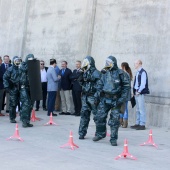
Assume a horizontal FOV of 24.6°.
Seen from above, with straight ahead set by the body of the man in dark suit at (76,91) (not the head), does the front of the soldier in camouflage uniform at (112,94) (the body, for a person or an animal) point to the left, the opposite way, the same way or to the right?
the same way

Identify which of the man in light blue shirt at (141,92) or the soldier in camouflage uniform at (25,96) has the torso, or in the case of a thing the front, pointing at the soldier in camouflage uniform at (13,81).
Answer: the man in light blue shirt

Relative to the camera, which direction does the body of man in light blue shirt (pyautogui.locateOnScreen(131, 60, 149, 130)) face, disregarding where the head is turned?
to the viewer's left

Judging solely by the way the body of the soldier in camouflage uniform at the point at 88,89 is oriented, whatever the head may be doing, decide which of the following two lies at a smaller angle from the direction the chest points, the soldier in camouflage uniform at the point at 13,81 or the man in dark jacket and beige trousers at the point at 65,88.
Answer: the soldier in camouflage uniform

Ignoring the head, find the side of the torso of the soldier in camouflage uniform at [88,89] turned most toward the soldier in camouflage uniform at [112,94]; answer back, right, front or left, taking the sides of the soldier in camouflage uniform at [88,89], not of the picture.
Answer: left

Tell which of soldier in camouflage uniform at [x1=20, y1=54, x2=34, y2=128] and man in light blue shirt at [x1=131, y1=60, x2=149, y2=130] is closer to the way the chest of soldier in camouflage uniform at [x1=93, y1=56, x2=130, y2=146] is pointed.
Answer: the soldier in camouflage uniform

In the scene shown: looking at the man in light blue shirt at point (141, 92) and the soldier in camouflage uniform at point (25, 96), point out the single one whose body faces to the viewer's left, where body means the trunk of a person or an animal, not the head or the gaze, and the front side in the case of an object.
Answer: the man in light blue shirt

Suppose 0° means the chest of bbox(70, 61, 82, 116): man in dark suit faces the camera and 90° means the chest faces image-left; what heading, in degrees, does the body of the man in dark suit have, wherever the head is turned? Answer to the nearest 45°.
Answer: approximately 45°

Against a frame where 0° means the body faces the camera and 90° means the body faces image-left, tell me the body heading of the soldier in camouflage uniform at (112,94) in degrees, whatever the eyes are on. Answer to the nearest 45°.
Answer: approximately 45°

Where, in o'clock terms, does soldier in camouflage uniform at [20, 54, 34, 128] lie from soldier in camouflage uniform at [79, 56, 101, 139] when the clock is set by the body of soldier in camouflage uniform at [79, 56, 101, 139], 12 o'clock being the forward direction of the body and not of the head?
soldier in camouflage uniform at [20, 54, 34, 128] is roughly at 3 o'clock from soldier in camouflage uniform at [79, 56, 101, 139].

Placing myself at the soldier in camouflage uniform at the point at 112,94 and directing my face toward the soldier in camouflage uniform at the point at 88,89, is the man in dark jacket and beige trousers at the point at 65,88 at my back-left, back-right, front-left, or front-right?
front-right
